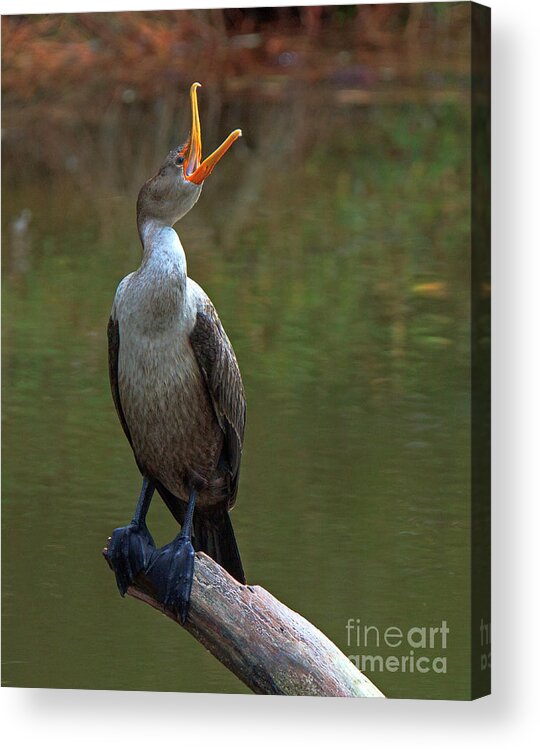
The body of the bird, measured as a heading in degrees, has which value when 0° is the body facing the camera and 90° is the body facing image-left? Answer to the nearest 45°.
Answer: approximately 45°
